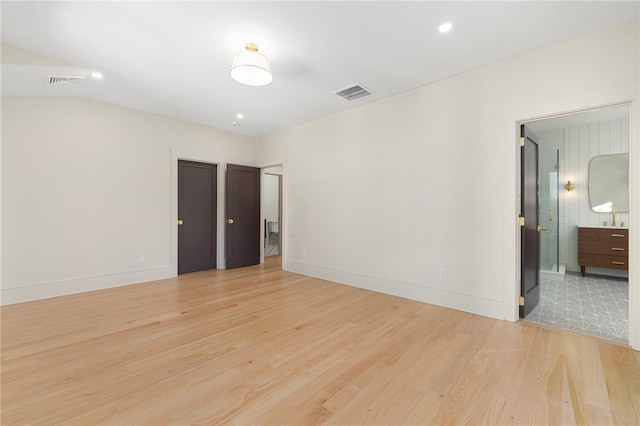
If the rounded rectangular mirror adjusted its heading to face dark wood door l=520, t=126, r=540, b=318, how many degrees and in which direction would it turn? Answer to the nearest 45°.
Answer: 0° — it already faces it

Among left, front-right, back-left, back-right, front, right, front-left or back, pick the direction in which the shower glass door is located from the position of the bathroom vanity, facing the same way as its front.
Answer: right

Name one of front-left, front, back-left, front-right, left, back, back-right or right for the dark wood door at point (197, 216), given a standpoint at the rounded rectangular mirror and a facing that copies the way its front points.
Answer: front-right

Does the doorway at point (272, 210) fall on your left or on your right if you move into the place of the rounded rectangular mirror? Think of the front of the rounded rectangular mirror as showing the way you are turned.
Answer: on your right

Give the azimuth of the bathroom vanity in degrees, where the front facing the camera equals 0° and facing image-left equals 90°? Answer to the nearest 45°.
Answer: approximately 0°

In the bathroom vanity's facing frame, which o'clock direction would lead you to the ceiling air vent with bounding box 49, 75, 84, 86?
The ceiling air vent is roughly at 1 o'clock from the bathroom vanity.
